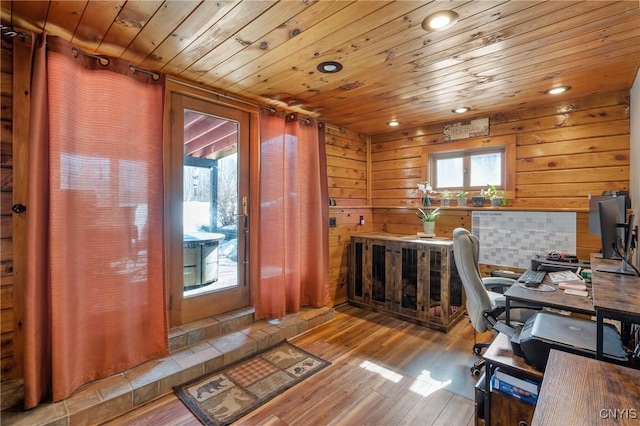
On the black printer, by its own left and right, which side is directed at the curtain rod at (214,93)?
front

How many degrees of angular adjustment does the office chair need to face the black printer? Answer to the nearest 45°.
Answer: approximately 45° to its right

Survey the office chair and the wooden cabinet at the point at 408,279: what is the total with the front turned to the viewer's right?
1

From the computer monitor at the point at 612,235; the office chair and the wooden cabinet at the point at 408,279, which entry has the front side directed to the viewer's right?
the office chair

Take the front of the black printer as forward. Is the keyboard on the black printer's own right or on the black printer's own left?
on the black printer's own right

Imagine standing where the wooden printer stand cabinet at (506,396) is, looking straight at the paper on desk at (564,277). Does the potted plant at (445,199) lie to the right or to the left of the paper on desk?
left

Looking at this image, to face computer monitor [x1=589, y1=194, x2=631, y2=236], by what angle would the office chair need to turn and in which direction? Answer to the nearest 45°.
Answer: approximately 45° to its left

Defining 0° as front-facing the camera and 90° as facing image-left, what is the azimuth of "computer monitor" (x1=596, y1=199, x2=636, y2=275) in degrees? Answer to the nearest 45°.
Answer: approximately 135°

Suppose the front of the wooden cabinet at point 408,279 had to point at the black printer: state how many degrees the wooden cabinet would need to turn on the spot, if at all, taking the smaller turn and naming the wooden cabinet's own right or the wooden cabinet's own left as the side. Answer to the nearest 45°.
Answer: approximately 45° to the wooden cabinet's own left

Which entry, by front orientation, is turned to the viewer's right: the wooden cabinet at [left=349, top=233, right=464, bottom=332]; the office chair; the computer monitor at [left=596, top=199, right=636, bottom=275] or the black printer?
the office chair

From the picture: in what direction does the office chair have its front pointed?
to the viewer's right

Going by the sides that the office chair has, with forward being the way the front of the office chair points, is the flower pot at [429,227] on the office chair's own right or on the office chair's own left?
on the office chair's own left

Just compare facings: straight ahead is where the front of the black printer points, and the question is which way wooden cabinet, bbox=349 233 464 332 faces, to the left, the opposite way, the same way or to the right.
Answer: to the left

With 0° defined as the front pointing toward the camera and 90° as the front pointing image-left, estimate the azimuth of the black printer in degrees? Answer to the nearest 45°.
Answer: approximately 90°
